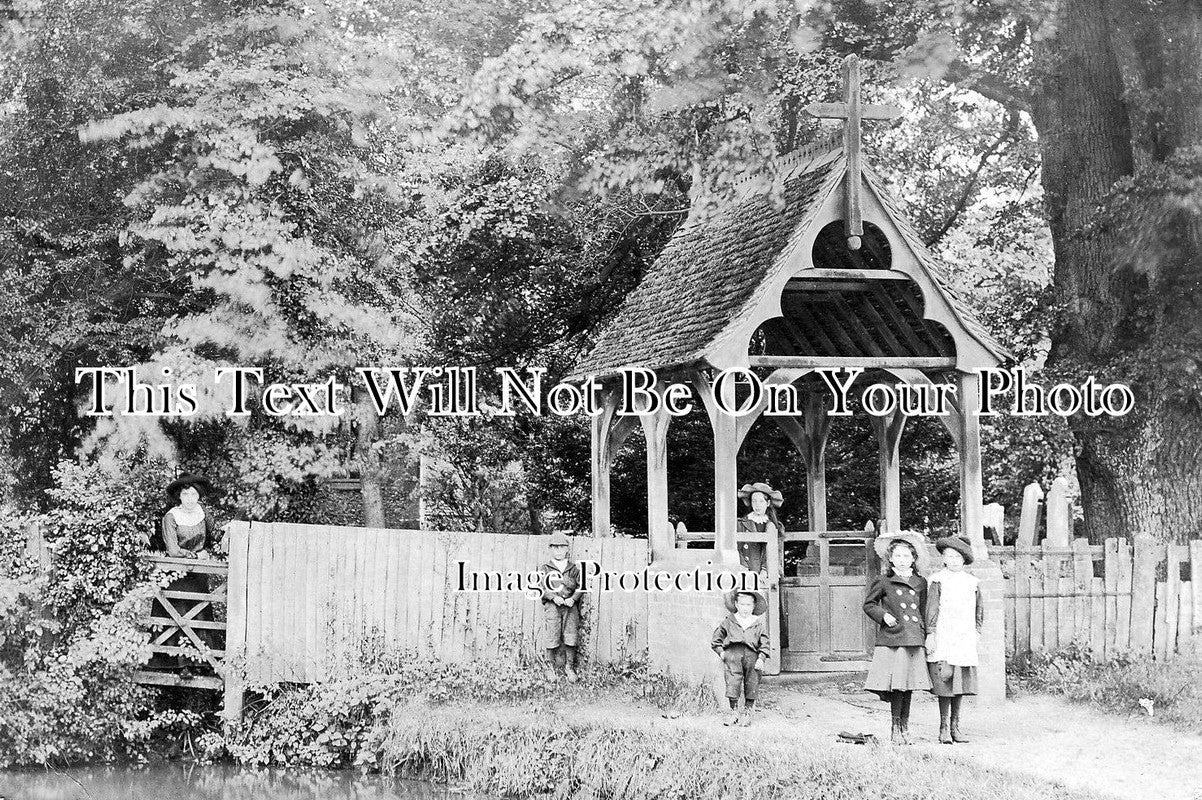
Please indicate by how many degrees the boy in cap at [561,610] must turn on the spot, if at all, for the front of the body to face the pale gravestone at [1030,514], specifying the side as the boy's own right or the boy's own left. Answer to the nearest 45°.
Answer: approximately 90° to the boy's own left

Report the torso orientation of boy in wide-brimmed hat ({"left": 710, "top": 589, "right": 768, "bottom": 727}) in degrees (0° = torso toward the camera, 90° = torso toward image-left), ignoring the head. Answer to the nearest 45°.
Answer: approximately 0°

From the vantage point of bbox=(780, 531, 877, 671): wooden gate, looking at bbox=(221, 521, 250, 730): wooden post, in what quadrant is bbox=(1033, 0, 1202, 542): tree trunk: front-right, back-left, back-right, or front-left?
back-right

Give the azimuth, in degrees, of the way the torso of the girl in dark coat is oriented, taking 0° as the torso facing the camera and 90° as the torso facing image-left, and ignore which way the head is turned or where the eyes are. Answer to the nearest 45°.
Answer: approximately 0°

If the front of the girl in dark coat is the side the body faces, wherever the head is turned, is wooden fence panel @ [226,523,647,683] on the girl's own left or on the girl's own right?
on the girl's own right

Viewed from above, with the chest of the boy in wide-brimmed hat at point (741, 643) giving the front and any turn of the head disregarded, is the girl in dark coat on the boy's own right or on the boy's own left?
on the boy's own left
